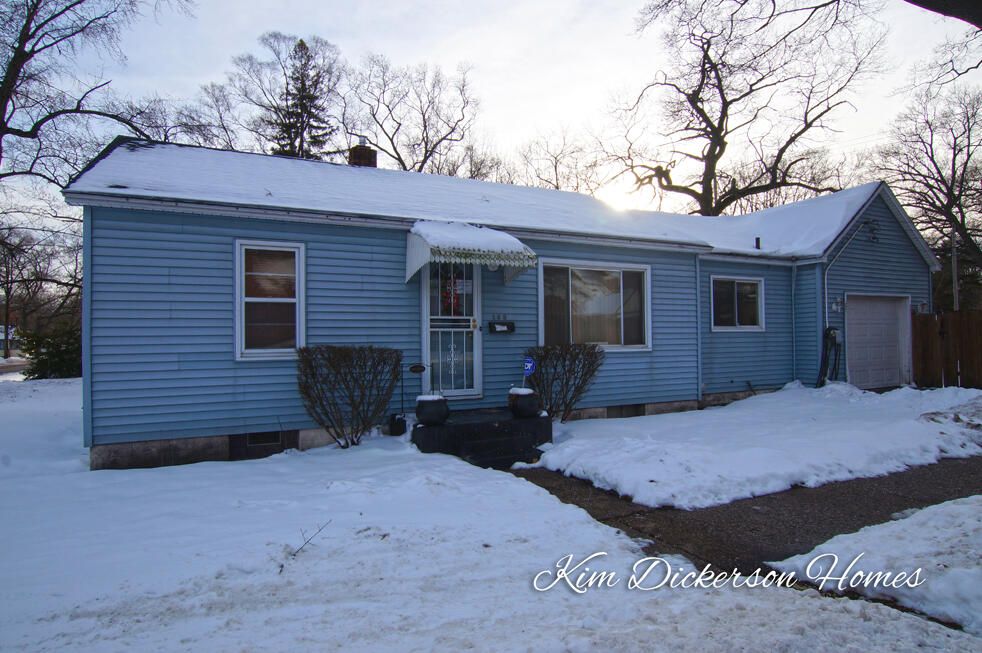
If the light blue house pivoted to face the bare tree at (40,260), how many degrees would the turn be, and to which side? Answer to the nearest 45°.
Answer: approximately 180°

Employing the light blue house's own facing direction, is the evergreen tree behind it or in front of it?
behind

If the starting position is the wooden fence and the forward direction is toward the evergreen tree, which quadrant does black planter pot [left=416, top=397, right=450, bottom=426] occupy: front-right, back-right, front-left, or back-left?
front-left

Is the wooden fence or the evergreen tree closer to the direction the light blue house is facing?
the wooden fence

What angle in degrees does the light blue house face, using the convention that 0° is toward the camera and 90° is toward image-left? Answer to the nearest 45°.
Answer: approximately 315°

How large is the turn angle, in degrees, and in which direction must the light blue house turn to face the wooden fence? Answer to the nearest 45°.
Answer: approximately 90° to its left

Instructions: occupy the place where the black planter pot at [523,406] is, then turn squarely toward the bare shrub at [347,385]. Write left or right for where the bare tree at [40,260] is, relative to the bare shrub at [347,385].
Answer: right
